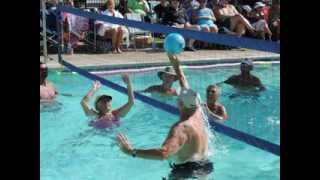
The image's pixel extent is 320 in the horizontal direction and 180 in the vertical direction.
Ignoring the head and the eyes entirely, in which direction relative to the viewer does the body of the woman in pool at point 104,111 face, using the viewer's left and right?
facing the viewer and to the right of the viewer

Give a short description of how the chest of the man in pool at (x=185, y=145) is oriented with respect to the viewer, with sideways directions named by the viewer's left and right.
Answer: facing away from the viewer and to the left of the viewer

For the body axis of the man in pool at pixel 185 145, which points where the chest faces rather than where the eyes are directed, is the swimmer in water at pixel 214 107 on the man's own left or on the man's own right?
on the man's own right

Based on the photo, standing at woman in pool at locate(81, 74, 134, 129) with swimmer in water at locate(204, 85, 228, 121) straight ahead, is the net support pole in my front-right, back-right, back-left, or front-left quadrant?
back-left

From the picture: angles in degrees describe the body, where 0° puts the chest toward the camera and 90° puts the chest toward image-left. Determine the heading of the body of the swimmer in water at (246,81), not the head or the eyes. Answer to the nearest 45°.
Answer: approximately 0°

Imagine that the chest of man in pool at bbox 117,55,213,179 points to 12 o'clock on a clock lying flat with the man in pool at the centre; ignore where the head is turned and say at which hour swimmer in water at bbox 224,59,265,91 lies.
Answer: The swimmer in water is roughly at 2 o'clock from the man in pool.

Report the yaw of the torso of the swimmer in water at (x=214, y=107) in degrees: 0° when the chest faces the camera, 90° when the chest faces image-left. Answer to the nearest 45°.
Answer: approximately 45°

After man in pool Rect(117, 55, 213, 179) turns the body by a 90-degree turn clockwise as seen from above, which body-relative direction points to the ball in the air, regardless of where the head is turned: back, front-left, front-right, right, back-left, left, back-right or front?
front-left

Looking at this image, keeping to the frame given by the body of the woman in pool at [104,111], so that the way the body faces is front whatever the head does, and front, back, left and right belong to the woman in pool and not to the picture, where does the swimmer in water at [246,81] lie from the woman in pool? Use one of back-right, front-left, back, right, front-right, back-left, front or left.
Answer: left

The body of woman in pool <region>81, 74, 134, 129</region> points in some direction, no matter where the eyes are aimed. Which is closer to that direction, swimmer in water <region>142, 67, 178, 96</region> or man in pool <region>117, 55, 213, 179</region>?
the man in pool

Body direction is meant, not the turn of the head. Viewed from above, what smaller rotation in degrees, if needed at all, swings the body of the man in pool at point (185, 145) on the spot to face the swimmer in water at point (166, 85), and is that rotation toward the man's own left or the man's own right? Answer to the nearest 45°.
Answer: approximately 45° to the man's own right
